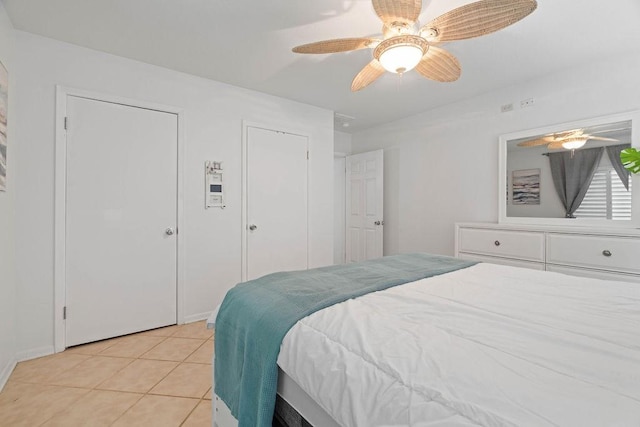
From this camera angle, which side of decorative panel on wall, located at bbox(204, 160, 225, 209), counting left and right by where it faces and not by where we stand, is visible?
front

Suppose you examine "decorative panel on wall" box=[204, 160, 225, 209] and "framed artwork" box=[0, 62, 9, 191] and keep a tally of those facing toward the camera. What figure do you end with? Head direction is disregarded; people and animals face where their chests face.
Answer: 1

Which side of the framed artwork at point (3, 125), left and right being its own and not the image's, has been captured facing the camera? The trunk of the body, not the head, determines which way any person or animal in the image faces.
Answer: right

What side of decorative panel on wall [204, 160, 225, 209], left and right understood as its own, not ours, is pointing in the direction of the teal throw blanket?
front

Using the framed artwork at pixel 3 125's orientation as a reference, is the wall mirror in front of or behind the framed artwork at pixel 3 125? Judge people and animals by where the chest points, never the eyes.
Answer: in front

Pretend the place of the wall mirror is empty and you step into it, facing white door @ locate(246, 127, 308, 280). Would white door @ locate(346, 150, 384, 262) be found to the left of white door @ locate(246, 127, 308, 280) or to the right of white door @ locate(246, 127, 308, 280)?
right

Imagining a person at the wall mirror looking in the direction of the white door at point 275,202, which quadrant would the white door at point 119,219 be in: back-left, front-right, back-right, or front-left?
front-left

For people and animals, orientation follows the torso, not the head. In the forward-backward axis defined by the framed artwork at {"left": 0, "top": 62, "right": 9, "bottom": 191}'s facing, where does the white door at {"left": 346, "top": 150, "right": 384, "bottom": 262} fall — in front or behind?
in front

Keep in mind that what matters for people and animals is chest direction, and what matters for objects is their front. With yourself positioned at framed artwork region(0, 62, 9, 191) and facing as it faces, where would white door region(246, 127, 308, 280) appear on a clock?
The white door is roughly at 12 o'clock from the framed artwork.

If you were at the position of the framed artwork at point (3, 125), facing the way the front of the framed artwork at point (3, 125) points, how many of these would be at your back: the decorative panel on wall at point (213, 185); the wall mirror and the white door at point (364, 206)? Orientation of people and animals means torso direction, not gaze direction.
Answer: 0

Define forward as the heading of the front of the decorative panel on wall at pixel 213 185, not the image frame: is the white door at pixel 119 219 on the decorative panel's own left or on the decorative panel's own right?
on the decorative panel's own right

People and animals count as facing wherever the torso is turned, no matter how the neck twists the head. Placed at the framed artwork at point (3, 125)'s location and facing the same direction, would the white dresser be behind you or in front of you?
in front

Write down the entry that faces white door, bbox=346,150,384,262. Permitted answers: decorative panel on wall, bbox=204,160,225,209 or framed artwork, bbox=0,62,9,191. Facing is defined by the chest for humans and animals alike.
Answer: the framed artwork

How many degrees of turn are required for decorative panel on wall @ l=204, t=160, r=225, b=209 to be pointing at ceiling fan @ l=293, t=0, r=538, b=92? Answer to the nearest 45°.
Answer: approximately 45° to its left

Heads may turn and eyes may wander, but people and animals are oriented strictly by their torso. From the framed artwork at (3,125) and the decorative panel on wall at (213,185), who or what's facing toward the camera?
the decorative panel on wall
